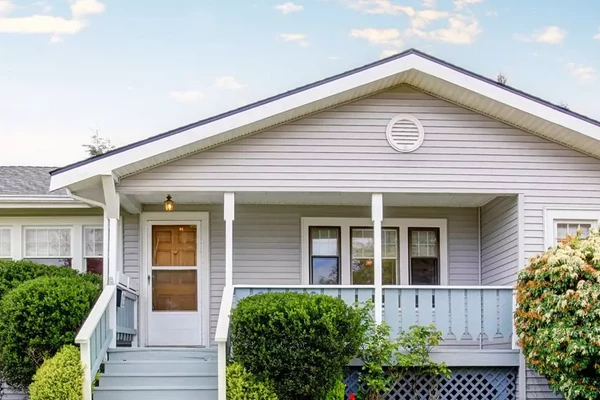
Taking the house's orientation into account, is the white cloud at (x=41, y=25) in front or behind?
behind

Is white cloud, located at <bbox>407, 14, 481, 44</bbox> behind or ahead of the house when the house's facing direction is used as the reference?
behind

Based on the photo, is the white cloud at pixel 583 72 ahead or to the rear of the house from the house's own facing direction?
to the rear

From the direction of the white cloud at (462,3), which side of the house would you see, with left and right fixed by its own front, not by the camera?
back

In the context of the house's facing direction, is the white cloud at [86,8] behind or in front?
behind

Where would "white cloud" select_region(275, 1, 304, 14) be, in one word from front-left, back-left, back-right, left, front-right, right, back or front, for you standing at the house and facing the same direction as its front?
back

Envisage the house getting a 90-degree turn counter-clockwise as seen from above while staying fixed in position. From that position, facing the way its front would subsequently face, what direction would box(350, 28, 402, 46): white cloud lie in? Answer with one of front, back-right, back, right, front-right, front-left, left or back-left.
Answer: left

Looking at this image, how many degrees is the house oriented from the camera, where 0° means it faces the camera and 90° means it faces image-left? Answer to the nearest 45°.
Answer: approximately 0°
